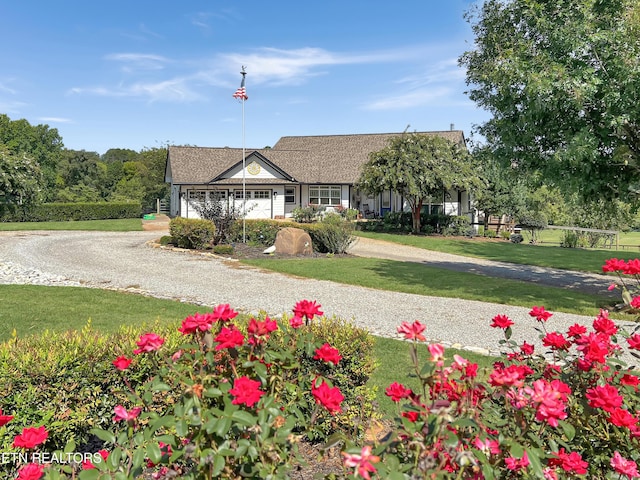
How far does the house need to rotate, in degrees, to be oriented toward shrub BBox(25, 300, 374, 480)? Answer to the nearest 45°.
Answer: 0° — it already faces it

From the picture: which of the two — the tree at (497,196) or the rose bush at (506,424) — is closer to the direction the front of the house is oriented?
the rose bush

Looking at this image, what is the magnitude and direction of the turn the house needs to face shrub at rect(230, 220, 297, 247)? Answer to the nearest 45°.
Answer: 0° — it already faces it

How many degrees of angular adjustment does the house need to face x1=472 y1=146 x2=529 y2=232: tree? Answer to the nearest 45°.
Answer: approximately 45° to its left

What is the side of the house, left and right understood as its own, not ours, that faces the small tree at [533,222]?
left

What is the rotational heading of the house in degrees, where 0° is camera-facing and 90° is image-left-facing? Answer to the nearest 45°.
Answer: approximately 0°

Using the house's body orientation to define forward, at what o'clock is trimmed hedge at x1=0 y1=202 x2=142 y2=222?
The trimmed hedge is roughly at 3 o'clock from the house.

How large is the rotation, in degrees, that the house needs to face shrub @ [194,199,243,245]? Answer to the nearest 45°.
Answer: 0° — it already faces it

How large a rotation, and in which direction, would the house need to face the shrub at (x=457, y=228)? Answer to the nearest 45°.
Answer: approximately 45° to its left

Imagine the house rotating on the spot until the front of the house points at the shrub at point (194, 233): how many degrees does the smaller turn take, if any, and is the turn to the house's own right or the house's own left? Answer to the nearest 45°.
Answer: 0° — it already faces it

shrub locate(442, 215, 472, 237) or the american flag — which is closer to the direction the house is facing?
the american flag
